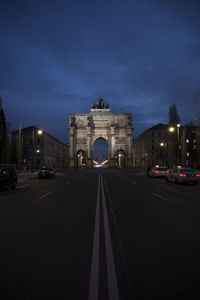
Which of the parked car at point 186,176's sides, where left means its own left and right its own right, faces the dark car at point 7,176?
left

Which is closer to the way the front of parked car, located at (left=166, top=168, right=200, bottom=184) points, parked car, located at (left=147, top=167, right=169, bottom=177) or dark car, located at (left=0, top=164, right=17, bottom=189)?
the parked car

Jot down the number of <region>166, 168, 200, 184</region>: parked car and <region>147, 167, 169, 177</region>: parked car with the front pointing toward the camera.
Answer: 0

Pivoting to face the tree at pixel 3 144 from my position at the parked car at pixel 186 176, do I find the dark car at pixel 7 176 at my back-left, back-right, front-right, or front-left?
front-left

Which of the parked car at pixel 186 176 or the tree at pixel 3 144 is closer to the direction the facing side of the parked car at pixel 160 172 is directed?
the tree

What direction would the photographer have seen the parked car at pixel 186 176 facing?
facing away from the viewer and to the left of the viewer

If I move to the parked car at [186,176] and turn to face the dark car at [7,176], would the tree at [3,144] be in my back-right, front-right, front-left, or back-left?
front-right

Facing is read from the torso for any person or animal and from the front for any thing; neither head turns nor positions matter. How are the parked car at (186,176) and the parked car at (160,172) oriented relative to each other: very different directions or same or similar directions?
same or similar directions

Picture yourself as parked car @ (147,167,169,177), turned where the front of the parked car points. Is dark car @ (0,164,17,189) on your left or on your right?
on your left

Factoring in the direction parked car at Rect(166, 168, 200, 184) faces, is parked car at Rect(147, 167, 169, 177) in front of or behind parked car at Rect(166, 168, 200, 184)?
in front

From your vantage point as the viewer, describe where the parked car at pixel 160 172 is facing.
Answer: facing away from the viewer and to the left of the viewer

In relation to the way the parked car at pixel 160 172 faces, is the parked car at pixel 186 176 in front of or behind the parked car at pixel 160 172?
behind
